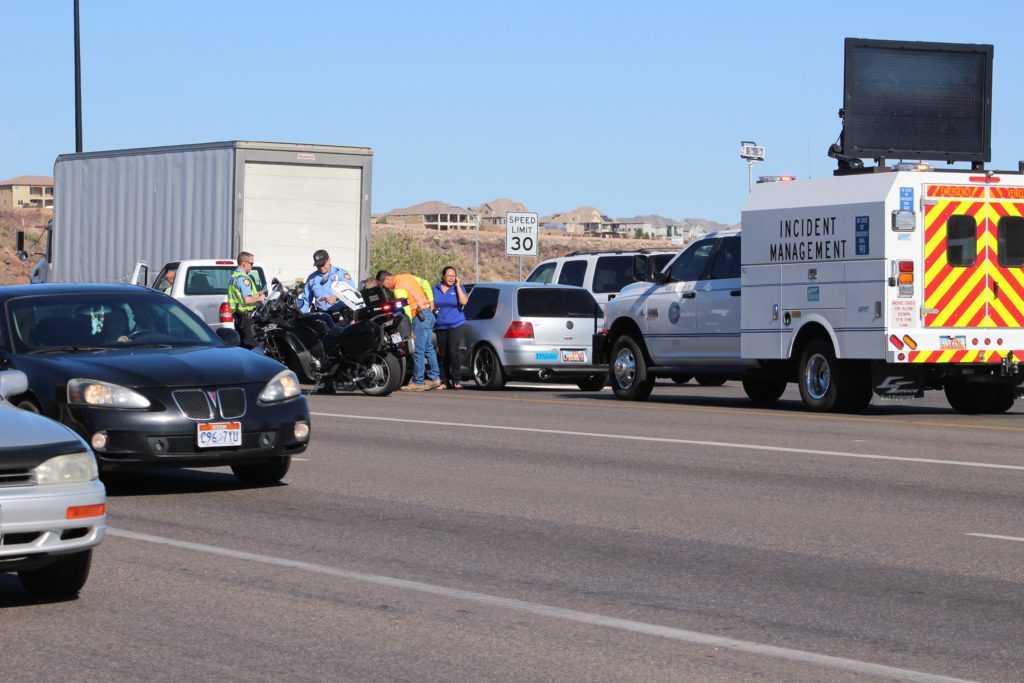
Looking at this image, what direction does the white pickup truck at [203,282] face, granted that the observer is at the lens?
facing away from the viewer and to the left of the viewer

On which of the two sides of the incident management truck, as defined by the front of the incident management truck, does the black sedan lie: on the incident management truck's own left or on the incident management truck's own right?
on the incident management truck's own left

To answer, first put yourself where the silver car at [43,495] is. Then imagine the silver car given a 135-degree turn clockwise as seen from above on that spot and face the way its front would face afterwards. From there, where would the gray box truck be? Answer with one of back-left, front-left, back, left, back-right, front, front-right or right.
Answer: right

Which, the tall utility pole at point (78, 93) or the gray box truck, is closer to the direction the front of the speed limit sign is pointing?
the gray box truck

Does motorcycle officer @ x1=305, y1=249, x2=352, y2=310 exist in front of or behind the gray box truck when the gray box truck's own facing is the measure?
behind

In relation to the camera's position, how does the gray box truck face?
facing away from the viewer and to the left of the viewer

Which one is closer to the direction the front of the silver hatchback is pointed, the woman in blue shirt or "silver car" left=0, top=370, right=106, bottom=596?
the woman in blue shirt

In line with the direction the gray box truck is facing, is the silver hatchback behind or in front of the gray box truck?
behind

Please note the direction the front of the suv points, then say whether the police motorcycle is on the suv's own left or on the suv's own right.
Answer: on the suv's own left

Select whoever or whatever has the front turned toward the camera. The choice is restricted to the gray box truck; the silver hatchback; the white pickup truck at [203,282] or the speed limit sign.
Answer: the speed limit sign

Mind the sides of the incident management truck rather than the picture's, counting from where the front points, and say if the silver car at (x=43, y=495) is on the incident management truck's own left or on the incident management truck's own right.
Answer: on the incident management truck's own left

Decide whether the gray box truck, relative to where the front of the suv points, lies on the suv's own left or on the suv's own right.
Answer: on the suv's own left
